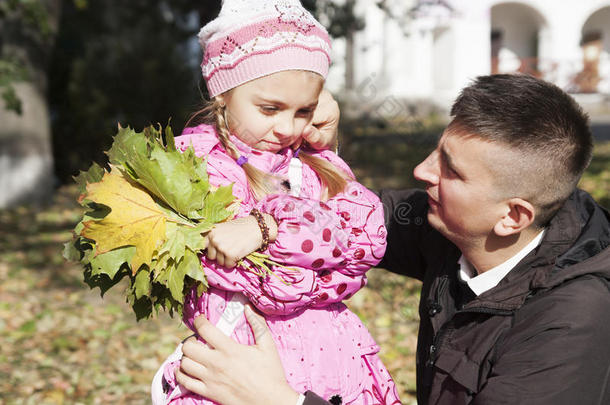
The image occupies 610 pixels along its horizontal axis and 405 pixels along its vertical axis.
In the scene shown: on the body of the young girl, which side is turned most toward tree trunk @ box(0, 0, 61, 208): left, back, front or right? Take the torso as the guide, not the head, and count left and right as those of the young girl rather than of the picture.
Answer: back

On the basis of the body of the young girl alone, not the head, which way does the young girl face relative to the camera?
toward the camera

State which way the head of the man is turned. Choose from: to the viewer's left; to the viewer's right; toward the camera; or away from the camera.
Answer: to the viewer's left

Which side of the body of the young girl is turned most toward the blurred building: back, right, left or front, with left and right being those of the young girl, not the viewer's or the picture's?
back

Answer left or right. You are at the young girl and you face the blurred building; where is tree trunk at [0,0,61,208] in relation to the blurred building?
left
